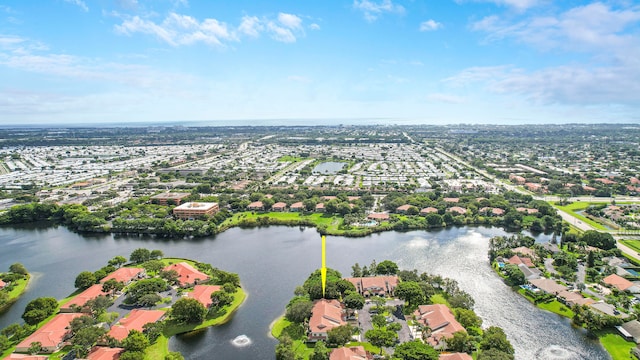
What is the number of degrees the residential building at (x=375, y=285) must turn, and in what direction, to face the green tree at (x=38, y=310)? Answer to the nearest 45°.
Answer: approximately 90° to its right

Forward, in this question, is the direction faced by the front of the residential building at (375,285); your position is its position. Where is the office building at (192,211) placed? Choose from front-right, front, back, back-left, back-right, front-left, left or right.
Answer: back-right

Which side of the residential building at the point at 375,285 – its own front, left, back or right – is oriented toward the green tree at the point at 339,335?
front

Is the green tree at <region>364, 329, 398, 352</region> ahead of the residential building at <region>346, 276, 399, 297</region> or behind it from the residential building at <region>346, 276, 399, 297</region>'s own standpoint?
ahead

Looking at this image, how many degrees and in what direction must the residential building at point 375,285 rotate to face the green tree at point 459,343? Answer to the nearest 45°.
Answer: approximately 45° to its left

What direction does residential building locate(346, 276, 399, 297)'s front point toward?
toward the camera

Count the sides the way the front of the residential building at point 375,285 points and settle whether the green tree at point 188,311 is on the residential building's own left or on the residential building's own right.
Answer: on the residential building's own right

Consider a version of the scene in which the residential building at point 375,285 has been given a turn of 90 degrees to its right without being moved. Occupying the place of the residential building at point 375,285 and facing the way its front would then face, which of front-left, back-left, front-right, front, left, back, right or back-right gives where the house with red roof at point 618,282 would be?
back

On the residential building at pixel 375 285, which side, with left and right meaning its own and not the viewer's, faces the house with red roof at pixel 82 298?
right

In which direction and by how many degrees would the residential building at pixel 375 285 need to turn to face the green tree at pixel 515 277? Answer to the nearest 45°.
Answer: approximately 90° to its left

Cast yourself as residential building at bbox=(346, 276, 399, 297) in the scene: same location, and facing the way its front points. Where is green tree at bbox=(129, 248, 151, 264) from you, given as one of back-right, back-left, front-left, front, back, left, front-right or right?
right

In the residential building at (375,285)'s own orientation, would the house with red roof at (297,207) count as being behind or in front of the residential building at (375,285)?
behind

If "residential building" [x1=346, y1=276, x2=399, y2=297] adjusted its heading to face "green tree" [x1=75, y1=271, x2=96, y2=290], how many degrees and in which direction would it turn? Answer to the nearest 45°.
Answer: approximately 90° to its right

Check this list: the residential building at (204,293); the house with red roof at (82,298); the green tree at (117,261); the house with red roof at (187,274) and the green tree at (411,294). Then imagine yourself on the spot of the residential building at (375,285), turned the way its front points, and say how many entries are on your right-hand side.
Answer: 4

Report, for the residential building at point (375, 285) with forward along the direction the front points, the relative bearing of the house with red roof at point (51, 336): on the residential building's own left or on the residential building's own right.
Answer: on the residential building's own right

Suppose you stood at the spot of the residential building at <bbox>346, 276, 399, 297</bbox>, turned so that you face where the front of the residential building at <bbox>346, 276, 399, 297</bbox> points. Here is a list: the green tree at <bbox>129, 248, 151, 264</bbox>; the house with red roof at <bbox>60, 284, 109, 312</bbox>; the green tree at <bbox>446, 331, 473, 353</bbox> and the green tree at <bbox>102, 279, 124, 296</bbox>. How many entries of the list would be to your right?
3
